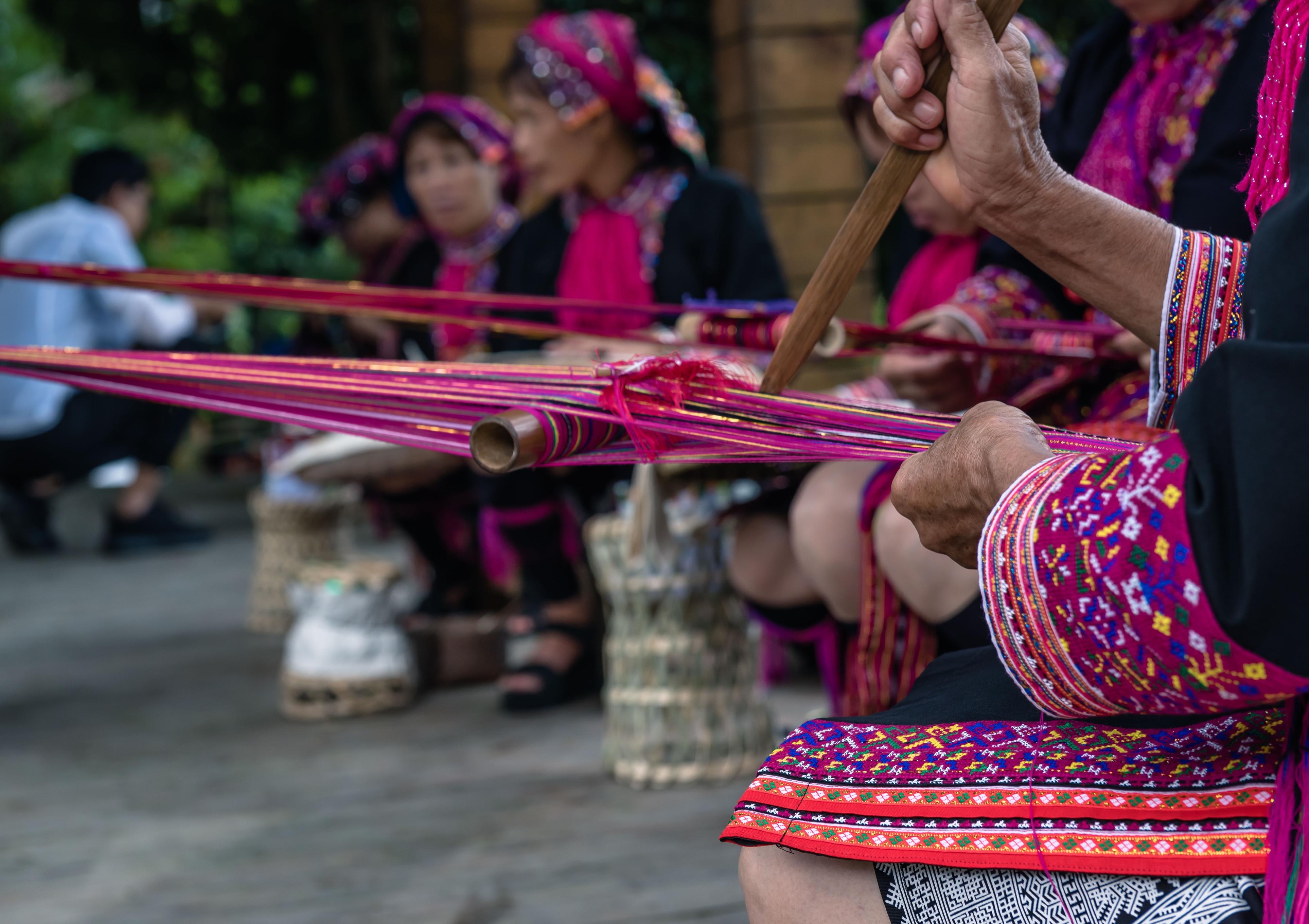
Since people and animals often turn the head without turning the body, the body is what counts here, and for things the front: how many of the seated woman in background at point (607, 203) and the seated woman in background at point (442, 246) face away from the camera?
0

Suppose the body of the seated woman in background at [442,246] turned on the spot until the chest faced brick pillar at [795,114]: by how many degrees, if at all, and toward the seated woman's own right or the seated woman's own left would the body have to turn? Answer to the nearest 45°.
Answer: approximately 135° to the seated woman's own left

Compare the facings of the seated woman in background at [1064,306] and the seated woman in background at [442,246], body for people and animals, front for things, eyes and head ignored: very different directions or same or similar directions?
same or similar directions

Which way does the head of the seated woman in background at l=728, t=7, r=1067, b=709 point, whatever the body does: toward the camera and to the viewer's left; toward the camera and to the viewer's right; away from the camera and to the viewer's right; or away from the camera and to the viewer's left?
toward the camera and to the viewer's left

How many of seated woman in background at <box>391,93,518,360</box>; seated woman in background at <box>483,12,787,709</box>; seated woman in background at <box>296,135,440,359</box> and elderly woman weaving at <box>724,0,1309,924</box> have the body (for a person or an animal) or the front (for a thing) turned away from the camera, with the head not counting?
0

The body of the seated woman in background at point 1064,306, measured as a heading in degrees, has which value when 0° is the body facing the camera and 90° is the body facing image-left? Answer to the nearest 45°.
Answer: approximately 45°

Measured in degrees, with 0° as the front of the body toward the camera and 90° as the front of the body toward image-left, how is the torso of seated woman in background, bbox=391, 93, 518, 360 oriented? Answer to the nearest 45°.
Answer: approximately 45°

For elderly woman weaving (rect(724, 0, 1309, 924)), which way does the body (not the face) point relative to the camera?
to the viewer's left

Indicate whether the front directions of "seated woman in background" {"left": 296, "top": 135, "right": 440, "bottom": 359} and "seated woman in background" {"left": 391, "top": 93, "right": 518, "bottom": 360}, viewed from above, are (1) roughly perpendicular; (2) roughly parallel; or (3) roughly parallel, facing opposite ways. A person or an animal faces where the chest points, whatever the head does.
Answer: roughly parallel

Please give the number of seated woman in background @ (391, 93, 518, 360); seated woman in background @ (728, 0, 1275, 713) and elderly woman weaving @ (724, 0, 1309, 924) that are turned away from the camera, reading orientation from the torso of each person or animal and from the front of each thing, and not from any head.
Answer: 0
